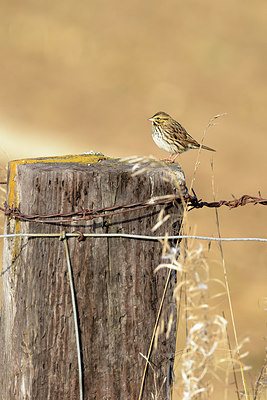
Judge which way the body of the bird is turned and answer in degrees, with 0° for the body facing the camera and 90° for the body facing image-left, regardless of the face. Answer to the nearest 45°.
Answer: approximately 90°
